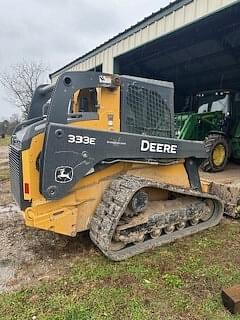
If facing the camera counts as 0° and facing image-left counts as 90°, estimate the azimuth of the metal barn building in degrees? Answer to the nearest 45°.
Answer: approximately 45°

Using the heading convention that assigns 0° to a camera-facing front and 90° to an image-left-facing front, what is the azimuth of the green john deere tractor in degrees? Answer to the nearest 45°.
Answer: approximately 45°

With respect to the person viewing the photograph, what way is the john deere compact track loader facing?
facing away from the viewer and to the right of the viewer

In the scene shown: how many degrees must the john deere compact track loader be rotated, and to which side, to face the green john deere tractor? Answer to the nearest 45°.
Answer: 0° — it already faces it
